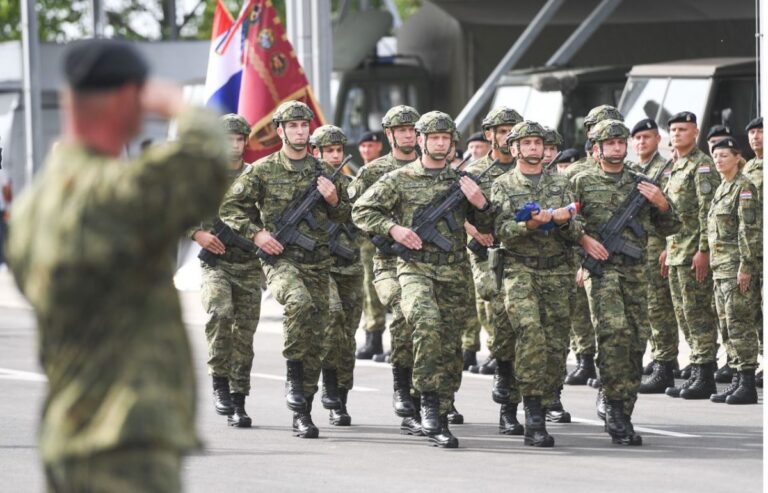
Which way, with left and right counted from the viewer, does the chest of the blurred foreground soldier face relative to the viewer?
facing away from the viewer and to the right of the viewer

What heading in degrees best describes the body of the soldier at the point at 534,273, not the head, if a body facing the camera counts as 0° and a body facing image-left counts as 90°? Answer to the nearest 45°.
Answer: approximately 0°

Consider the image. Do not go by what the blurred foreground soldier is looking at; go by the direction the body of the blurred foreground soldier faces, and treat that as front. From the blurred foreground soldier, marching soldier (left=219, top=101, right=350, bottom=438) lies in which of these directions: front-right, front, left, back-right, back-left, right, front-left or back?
front-left

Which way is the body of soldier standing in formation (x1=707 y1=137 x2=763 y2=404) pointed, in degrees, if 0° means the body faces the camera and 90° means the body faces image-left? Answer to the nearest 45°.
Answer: approximately 45°

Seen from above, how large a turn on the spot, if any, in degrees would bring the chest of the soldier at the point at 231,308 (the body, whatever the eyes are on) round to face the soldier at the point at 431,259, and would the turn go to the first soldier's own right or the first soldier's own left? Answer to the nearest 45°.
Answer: approximately 45° to the first soldier's own left

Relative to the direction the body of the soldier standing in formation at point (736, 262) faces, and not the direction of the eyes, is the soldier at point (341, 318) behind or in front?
in front

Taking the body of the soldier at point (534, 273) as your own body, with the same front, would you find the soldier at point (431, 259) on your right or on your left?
on your right

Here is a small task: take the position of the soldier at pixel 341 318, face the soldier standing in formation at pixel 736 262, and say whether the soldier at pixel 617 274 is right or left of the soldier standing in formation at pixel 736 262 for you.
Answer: right

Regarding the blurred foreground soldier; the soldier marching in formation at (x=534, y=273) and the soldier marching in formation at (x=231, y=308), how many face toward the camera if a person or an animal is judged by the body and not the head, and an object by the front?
2

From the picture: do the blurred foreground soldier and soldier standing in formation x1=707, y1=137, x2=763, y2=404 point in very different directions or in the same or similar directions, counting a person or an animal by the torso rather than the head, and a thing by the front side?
very different directions
